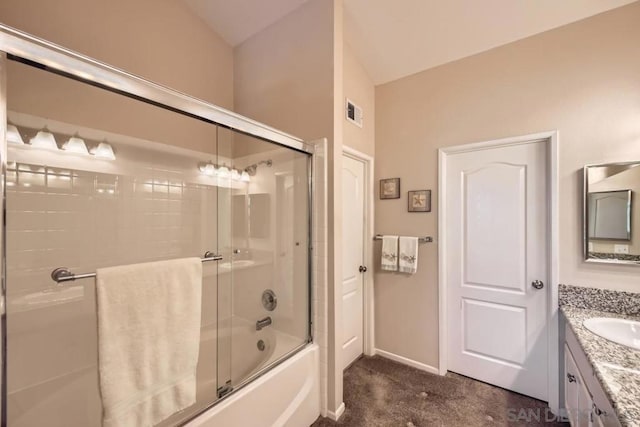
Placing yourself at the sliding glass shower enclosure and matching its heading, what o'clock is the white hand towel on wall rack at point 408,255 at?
The white hand towel on wall rack is roughly at 9 o'clock from the sliding glass shower enclosure.

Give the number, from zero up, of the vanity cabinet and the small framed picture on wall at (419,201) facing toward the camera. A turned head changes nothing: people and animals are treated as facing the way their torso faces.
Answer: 1

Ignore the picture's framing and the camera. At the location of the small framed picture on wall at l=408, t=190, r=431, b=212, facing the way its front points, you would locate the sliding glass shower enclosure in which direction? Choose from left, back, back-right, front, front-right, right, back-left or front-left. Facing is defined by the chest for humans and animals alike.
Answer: front-right

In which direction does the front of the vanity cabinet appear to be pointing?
to the viewer's left

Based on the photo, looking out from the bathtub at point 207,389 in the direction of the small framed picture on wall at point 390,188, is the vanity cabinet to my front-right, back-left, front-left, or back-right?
front-right

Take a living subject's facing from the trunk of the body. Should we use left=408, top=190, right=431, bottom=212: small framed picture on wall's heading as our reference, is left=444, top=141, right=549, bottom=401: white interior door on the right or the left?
on its left

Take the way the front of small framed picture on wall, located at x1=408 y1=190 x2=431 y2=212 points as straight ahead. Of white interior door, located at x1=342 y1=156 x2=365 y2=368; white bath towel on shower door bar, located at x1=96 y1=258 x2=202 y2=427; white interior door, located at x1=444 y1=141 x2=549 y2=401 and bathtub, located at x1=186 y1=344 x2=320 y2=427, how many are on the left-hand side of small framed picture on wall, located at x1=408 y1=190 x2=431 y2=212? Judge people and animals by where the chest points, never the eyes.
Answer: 1

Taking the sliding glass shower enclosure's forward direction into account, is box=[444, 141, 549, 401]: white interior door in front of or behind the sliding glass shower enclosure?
in front

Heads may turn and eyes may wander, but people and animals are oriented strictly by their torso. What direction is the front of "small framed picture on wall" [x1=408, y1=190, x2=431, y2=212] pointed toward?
toward the camera

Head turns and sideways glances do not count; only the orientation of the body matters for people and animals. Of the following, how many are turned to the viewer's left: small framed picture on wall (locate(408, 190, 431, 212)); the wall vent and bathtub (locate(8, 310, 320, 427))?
0

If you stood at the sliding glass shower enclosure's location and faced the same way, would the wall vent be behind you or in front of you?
in front

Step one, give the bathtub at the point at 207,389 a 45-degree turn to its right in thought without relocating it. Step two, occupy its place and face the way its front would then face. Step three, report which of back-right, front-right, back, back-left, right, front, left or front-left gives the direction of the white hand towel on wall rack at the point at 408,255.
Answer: left

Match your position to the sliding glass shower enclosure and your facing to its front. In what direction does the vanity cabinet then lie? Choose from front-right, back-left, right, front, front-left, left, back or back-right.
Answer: front
